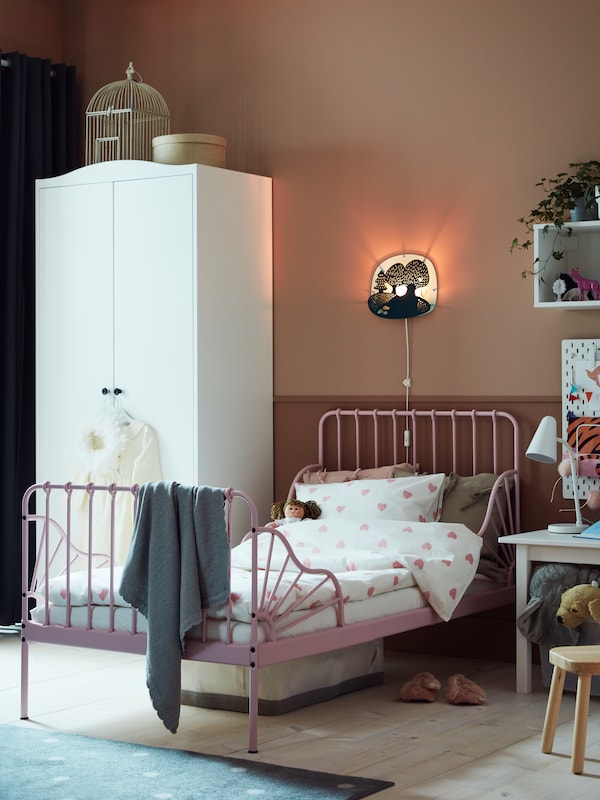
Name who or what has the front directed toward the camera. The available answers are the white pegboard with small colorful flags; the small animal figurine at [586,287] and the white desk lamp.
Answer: the white pegboard with small colorful flags

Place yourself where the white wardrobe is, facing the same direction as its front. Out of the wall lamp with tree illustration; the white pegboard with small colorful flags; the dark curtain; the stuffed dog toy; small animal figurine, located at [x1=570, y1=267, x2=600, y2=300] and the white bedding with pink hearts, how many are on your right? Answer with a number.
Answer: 1

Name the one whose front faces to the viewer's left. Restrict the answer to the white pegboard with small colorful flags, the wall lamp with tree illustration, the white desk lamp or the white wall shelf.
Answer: the white desk lamp

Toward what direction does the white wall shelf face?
toward the camera

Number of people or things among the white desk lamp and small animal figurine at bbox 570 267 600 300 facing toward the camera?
0

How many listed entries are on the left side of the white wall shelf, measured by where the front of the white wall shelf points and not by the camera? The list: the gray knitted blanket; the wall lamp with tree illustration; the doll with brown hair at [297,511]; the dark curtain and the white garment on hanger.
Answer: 0

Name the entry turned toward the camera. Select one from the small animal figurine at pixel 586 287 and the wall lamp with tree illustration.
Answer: the wall lamp with tree illustration

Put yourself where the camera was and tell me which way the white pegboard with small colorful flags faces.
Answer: facing the viewer

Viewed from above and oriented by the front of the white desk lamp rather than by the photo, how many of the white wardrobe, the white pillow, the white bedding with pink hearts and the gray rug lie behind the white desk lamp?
0

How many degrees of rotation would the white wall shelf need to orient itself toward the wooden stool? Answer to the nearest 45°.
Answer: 0° — it already faces it

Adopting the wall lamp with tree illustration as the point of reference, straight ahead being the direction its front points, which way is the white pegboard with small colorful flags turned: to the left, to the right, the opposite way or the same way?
the same way

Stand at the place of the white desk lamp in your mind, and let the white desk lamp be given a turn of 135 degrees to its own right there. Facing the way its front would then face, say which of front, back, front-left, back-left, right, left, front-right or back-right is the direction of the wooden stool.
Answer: back-right

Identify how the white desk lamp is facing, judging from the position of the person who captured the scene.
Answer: facing to the left of the viewer

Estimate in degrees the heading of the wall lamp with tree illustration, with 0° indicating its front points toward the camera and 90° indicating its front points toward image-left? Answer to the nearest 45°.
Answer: approximately 0°
